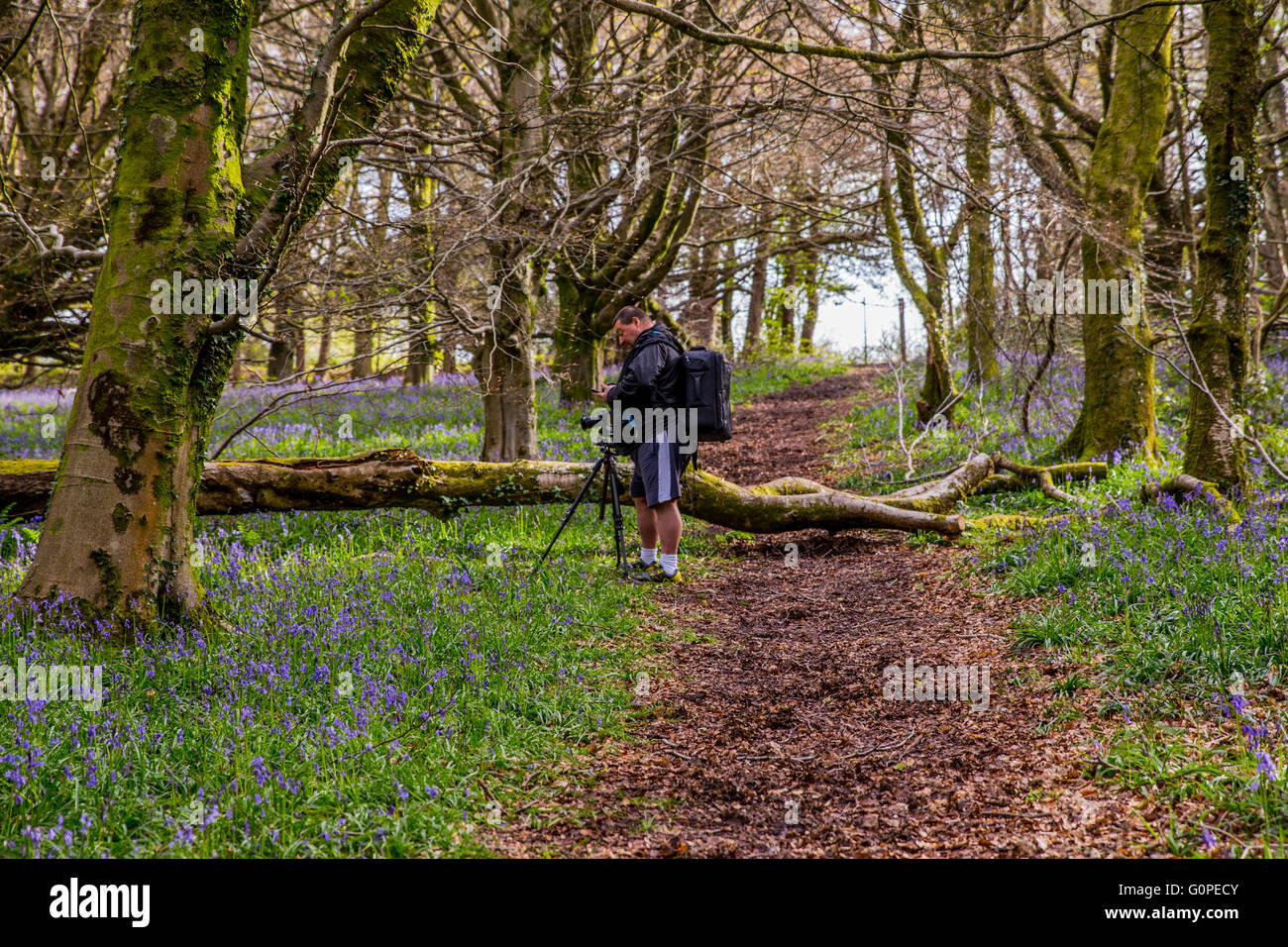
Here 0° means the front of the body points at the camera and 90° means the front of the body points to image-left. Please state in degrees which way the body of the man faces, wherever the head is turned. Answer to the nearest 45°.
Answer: approximately 90°

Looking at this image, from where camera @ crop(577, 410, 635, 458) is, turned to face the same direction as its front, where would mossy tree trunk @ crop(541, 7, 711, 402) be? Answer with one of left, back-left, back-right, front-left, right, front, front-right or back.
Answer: right

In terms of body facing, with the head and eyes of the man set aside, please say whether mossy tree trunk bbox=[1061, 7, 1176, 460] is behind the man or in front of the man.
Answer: behind

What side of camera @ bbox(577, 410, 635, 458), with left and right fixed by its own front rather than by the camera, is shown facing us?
left

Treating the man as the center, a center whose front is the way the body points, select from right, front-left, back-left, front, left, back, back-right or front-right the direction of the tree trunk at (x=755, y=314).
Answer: right

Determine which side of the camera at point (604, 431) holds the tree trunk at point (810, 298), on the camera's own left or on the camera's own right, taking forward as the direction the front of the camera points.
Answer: on the camera's own right

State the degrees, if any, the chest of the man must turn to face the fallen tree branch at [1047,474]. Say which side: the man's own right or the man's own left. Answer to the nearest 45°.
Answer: approximately 135° to the man's own right

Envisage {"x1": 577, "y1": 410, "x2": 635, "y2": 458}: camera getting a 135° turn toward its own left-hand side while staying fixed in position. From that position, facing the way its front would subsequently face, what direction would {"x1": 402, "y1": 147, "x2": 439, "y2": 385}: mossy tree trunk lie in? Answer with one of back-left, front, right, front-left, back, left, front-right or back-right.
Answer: back

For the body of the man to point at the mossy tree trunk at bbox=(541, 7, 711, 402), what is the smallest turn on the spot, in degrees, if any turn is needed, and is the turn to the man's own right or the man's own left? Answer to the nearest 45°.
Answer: approximately 90° to the man's own right

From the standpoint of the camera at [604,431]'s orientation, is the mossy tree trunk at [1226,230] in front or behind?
behind

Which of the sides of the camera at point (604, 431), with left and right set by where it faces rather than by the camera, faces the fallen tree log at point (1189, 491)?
back

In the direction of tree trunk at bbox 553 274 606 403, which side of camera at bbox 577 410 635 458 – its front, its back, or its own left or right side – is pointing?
right

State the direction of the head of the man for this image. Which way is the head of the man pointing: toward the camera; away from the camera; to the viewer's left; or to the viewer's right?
to the viewer's left

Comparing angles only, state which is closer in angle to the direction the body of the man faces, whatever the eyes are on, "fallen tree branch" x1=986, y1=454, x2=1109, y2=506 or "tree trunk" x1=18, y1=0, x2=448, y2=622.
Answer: the tree trunk
